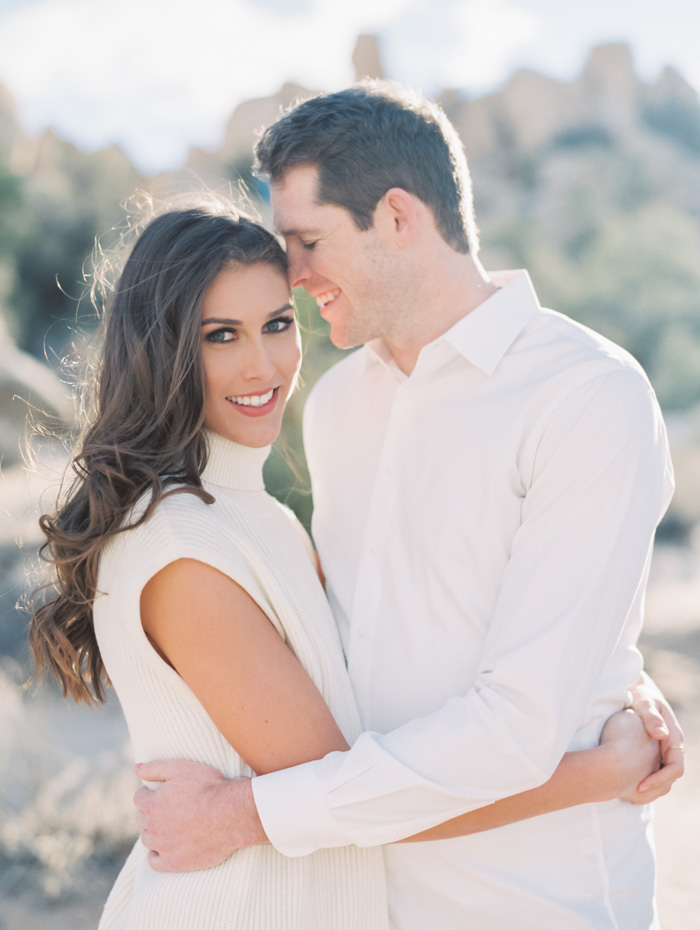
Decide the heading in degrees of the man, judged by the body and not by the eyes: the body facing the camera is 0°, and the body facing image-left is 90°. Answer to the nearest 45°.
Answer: approximately 45°

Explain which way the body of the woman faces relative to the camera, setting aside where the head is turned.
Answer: to the viewer's right
